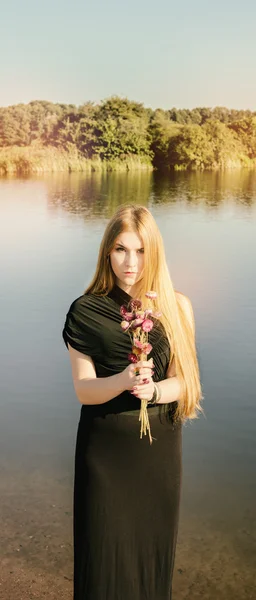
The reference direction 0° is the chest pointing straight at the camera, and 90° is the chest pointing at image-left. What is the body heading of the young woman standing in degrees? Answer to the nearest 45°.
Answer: approximately 0°
